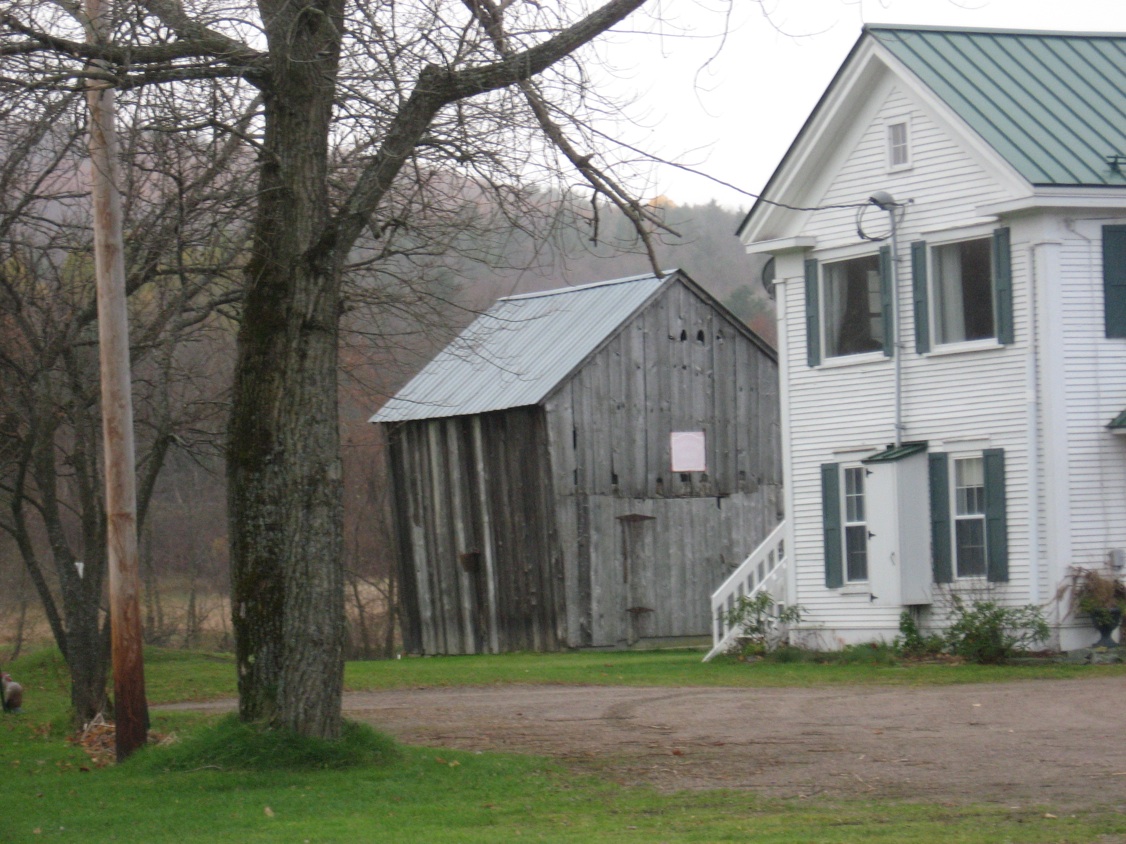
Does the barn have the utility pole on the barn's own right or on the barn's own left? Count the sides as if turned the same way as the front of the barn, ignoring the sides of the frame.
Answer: on the barn's own right

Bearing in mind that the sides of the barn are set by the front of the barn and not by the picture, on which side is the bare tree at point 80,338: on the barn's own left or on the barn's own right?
on the barn's own right

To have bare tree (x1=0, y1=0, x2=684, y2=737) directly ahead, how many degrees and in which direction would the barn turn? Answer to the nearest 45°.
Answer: approximately 45° to its right

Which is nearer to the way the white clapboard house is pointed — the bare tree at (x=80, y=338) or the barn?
the bare tree

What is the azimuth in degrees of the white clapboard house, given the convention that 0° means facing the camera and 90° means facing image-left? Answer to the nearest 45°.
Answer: approximately 315°

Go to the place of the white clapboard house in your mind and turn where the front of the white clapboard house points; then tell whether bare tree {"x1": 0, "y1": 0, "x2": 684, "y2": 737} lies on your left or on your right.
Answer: on your right
